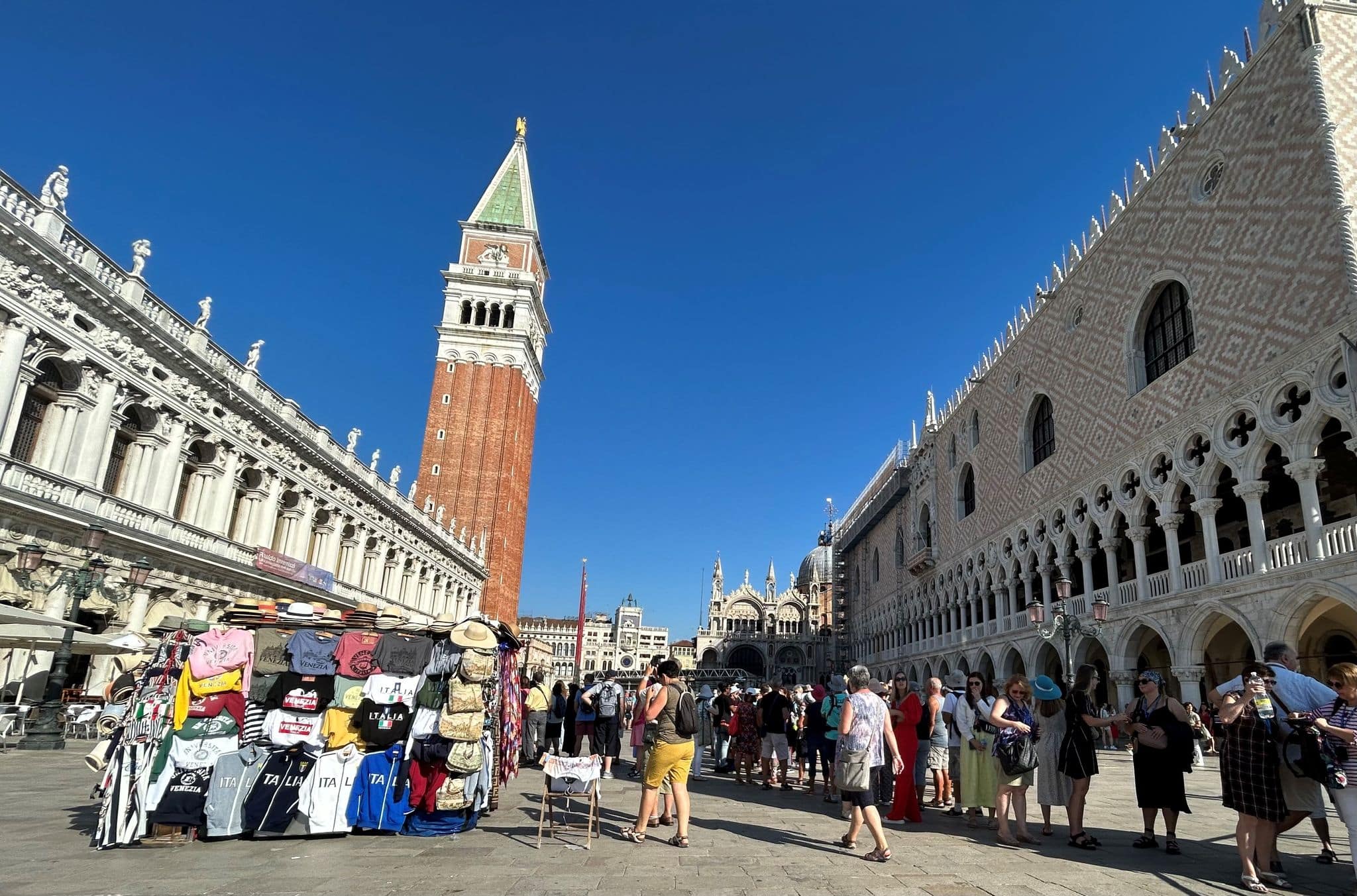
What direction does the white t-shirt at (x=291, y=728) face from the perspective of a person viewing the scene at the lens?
facing the viewer

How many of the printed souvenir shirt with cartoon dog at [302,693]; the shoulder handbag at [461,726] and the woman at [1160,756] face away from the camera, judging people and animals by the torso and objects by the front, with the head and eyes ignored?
0

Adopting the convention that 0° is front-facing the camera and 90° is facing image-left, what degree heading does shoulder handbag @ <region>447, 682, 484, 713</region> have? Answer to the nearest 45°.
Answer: approximately 0°

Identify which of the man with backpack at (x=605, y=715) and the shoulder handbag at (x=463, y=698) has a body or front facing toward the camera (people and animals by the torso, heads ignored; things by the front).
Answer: the shoulder handbag

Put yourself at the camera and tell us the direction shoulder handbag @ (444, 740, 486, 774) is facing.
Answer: facing the viewer

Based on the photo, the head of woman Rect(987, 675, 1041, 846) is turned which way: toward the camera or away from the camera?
toward the camera

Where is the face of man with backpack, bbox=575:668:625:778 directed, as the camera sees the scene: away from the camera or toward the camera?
away from the camera

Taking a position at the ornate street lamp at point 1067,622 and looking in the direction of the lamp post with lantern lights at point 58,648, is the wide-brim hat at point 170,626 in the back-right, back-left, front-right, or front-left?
front-left

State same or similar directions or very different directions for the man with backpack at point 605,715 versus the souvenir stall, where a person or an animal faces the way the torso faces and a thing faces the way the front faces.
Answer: very different directions
